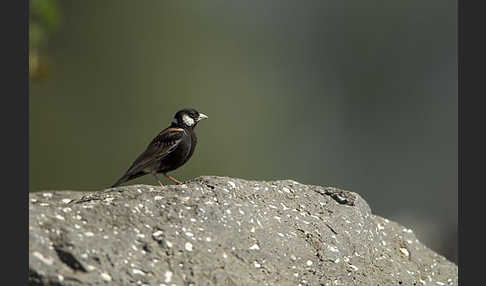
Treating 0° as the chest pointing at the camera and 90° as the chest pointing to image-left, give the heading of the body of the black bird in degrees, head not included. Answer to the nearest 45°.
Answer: approximately 270°
